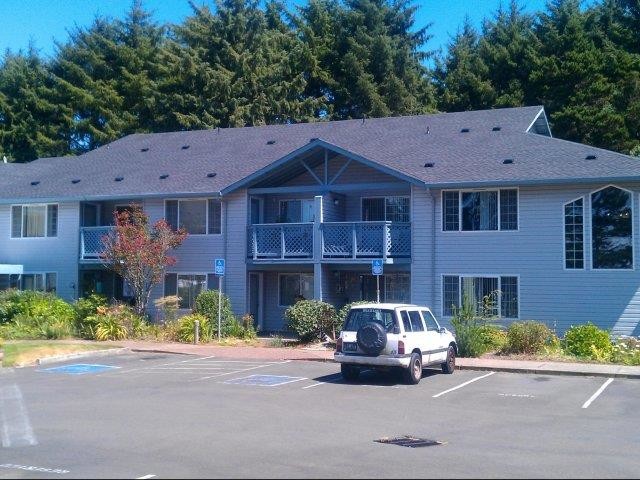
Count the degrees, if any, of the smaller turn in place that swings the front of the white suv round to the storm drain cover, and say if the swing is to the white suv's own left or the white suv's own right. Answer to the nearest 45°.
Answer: approximately 135° to the white suv's own right

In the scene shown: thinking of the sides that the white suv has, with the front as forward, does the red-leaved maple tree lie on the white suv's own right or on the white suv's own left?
on the white suv's own left

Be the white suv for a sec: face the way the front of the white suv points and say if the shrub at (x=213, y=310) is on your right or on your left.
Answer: on your left

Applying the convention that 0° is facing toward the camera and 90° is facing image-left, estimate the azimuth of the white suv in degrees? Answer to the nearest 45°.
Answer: approximately 225°

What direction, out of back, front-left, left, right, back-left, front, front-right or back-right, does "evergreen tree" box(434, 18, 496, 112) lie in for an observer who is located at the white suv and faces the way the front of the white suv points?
front-left

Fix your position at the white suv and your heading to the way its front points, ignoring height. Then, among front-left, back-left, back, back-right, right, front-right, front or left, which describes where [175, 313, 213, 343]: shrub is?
left

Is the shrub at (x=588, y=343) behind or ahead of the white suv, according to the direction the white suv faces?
ahead

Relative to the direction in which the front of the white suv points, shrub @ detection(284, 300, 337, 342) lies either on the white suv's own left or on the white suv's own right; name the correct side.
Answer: on the white suv's own left

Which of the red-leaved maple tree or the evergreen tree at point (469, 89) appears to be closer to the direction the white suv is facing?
the evergreen tree

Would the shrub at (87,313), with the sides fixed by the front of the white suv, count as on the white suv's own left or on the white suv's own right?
on the white suv's own left

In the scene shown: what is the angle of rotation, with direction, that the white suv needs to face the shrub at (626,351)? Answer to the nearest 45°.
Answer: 0° — it already faces it
